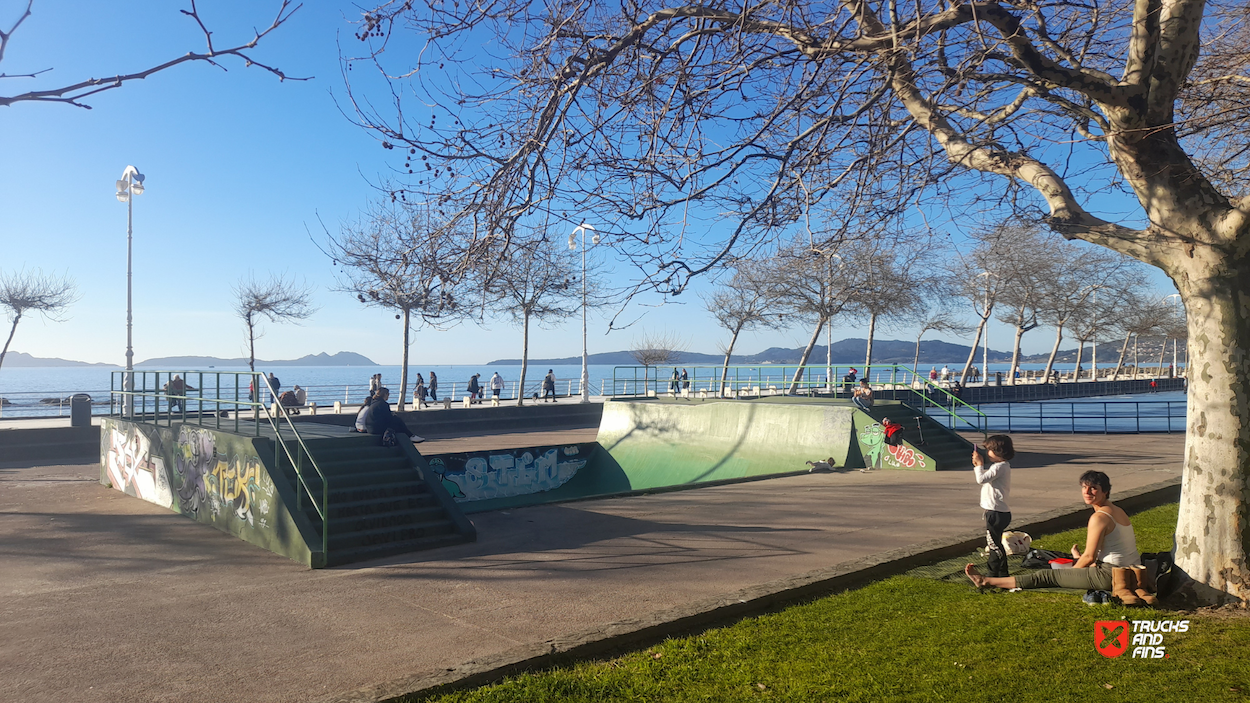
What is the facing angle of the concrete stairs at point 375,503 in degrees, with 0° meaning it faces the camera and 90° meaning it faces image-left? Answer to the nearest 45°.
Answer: approximately 315°

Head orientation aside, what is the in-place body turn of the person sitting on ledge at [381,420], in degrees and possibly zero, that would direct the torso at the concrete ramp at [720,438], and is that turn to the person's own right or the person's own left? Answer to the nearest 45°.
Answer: approximately 45° to the person's own left

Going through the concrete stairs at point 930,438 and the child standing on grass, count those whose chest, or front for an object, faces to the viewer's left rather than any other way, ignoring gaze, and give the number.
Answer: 1

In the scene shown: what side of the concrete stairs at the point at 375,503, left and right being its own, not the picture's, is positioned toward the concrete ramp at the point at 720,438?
left

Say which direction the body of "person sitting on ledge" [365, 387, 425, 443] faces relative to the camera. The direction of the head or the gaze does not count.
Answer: to the viewer's right

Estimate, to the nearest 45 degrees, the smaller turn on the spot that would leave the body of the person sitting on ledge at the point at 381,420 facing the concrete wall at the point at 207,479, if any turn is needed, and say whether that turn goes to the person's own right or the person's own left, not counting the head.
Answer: approximately 180°

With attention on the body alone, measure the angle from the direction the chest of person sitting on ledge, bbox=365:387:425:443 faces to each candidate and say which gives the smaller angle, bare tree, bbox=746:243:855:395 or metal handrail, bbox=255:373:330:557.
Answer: the bare tree

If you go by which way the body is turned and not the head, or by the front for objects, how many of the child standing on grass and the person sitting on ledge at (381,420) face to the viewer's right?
1

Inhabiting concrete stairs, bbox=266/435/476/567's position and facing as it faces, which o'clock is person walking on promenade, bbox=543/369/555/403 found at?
The person walking on promenade is roughly at 8 o'clock from the concrete stairs.

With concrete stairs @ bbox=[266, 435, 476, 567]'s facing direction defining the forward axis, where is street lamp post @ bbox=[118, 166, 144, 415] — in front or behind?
behind
